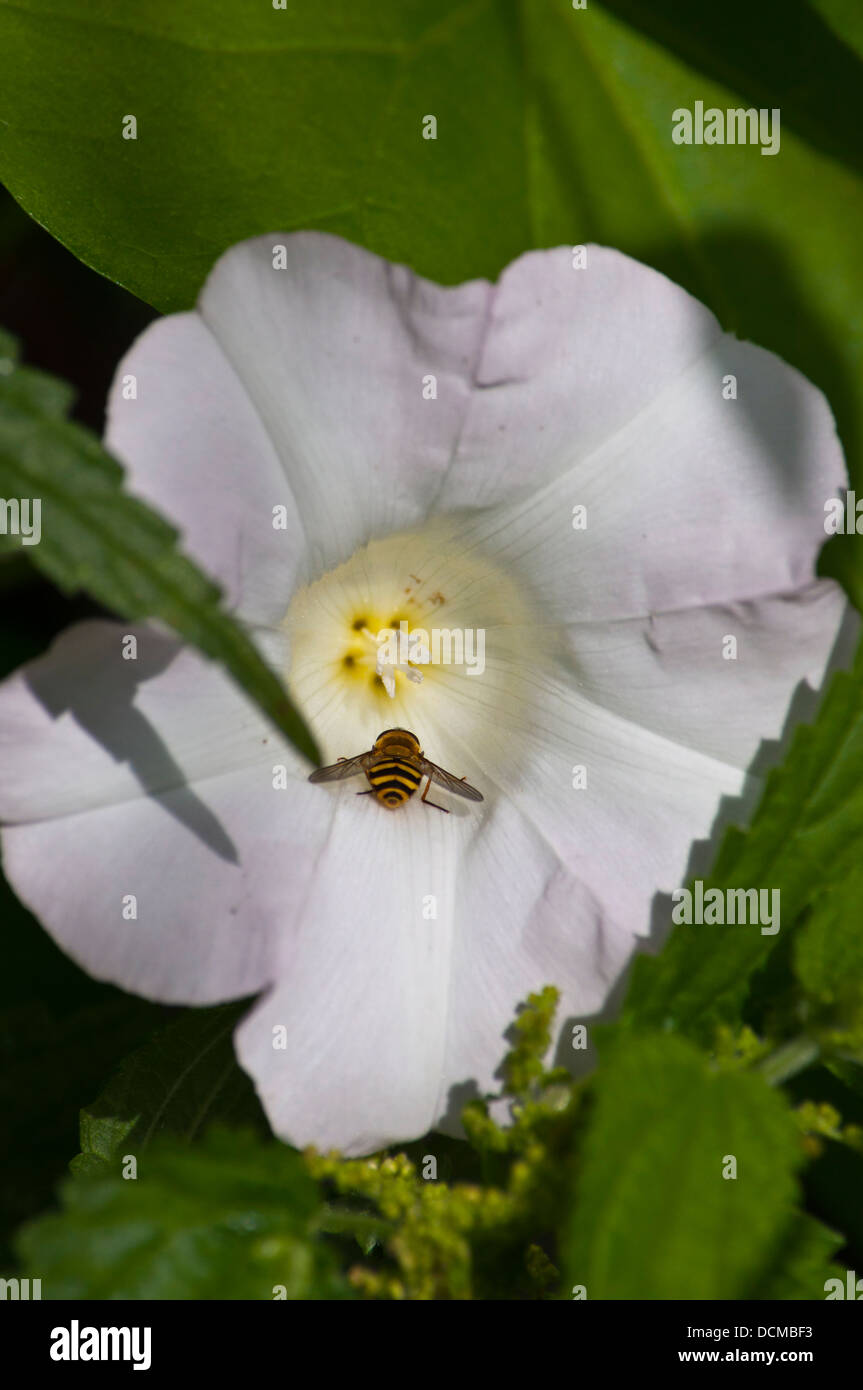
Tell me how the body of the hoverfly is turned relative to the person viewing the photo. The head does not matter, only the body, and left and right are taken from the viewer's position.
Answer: facing away from the viewer
